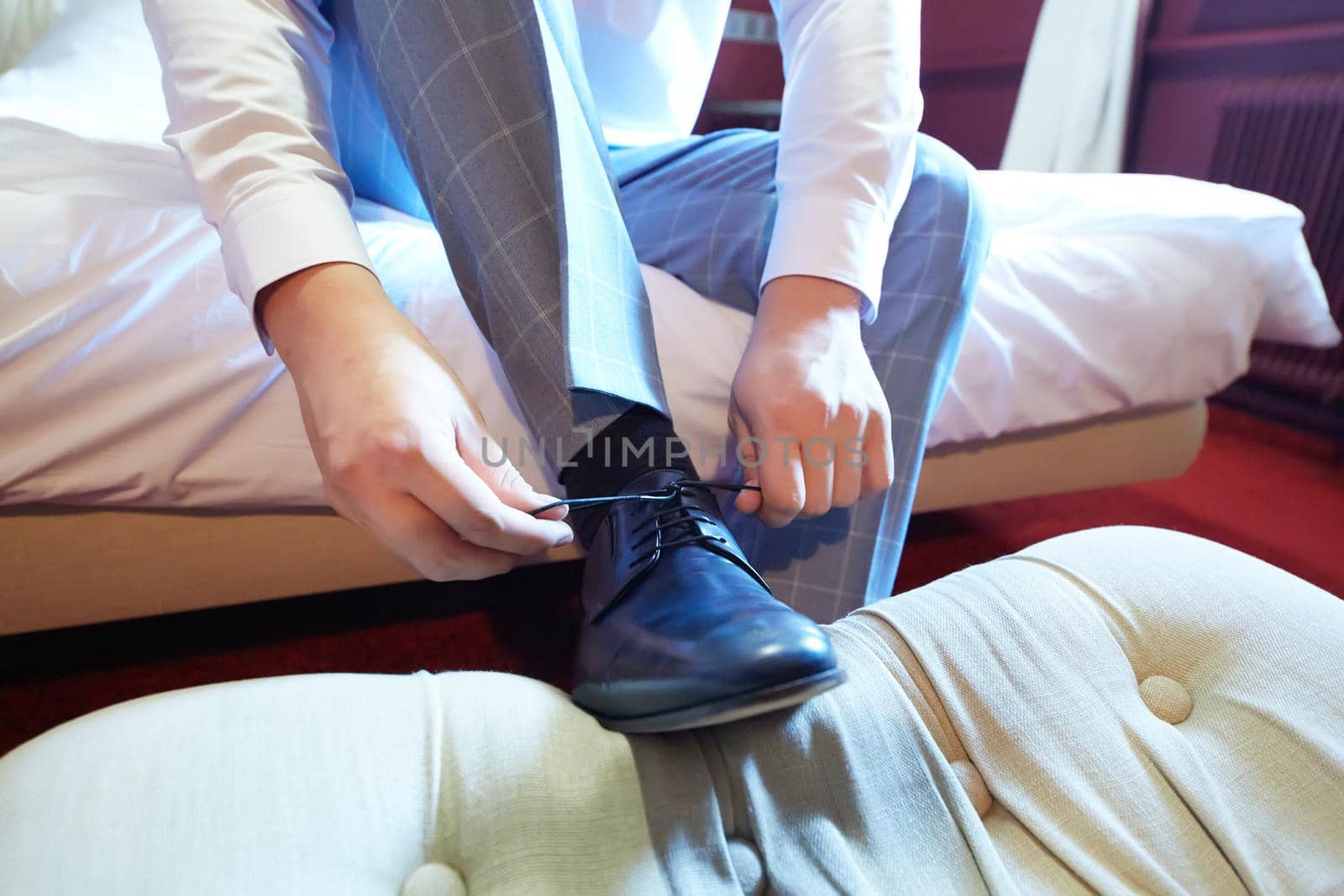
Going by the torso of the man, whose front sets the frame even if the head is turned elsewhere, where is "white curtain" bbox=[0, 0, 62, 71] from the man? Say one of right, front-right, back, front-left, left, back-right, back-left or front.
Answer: back-right

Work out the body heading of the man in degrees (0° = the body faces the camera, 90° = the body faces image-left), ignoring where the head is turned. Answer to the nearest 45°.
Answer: approximately 0°

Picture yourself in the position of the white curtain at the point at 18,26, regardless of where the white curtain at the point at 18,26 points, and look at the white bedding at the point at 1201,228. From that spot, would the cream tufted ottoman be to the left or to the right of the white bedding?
right

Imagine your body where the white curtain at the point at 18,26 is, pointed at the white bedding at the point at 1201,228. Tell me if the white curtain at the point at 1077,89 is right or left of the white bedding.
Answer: left

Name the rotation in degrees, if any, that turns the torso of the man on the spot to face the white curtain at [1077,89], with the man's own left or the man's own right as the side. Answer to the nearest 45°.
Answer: approximately 135° to the man's own left

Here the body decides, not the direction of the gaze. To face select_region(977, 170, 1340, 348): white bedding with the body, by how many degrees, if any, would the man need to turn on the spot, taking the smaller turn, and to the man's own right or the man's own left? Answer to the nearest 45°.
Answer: approximately 135° to the man's own left
